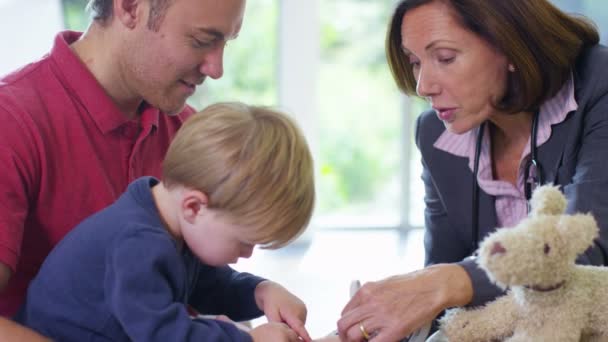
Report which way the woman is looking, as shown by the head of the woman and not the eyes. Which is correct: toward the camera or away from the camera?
toward the camera

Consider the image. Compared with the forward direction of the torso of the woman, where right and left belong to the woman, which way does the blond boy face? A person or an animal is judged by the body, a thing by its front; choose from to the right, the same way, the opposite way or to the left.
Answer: the opposite way

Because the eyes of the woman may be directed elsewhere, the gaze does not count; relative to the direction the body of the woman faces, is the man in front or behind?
in front

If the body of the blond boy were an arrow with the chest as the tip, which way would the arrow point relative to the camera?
to the viewer's right

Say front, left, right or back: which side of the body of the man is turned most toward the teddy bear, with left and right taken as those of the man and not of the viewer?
front

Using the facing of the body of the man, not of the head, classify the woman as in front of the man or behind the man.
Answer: in front

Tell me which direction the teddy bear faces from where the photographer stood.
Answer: facing the viewer and to the left of the viewer

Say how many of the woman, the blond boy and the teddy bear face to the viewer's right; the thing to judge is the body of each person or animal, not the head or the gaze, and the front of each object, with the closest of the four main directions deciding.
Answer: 1

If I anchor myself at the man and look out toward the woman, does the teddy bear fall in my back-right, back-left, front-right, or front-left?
front-right

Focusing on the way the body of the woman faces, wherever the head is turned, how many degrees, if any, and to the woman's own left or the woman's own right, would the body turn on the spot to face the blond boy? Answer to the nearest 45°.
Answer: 0° — they already face them

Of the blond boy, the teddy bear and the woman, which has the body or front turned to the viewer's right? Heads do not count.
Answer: the blond boy

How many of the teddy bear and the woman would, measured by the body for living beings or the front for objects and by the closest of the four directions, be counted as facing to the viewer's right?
0

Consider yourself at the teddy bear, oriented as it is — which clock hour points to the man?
The man is roughly at 2 o'clock from the teddy bear.
